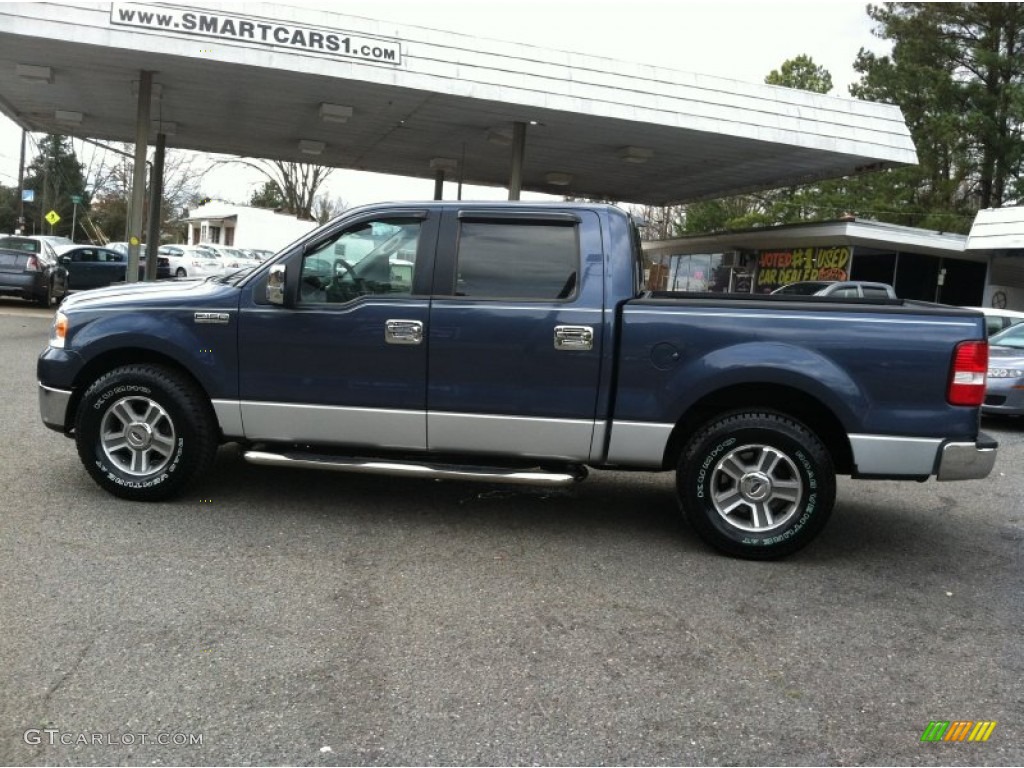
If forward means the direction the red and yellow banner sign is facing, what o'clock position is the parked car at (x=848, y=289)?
The parked car is roughly at 12 o'clock from the red and yellow banner sign.

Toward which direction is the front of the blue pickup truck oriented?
to the viewer's left

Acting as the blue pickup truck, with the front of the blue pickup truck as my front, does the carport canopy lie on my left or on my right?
on my right

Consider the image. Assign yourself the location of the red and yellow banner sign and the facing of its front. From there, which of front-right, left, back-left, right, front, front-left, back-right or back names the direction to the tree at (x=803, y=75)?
back

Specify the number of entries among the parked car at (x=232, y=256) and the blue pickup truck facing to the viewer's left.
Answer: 1

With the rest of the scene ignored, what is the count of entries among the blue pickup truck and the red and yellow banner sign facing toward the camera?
1

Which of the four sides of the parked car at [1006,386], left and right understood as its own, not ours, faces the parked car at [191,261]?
right

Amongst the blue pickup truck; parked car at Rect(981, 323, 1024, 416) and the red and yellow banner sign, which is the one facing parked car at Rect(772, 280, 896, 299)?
the red and yellow banner sign

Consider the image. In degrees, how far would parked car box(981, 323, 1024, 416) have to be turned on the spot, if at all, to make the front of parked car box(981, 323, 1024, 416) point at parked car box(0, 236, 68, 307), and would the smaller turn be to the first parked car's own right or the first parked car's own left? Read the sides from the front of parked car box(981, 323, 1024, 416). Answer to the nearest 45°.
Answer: approximately 45° to the first parked car's own right

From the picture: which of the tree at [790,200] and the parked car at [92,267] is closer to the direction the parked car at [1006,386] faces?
the parked car

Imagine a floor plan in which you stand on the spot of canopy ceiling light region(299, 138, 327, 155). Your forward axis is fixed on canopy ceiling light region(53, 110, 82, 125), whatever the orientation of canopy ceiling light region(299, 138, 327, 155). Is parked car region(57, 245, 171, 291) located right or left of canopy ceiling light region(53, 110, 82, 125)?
right

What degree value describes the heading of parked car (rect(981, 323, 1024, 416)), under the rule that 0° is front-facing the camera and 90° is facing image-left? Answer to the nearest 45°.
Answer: approximately 45°

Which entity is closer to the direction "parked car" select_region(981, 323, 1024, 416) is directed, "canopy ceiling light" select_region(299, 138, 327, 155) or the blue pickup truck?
the blue pickup truck
